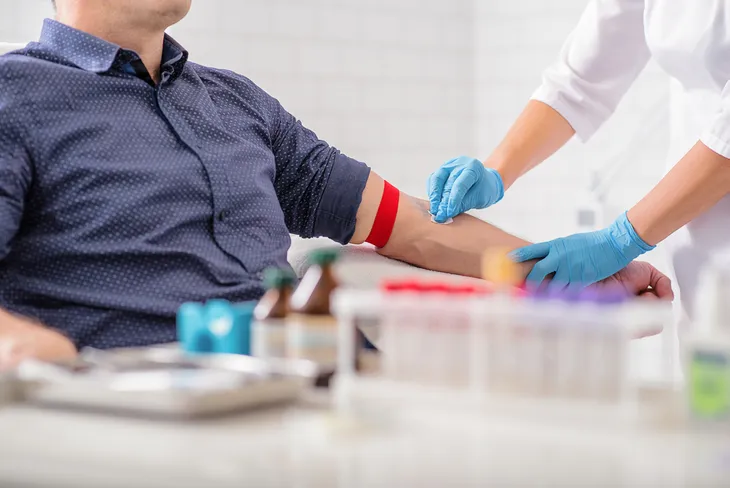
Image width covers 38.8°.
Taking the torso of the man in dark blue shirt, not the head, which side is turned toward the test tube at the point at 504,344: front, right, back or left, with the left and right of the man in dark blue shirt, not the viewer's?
front

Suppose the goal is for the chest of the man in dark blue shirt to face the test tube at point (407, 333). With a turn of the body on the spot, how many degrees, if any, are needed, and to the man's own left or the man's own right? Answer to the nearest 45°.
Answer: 0° — they already face it

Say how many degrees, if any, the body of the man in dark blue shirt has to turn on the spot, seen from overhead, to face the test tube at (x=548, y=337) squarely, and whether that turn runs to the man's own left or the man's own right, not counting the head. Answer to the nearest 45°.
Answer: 0° — they already face it

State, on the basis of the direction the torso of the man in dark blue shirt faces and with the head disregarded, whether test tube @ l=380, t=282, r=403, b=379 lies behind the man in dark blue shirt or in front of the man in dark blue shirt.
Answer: in front

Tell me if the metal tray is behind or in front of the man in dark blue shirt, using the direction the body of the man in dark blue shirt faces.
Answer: in front

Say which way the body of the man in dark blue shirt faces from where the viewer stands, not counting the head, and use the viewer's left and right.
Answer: facing the viewer and to the right of the viewer
